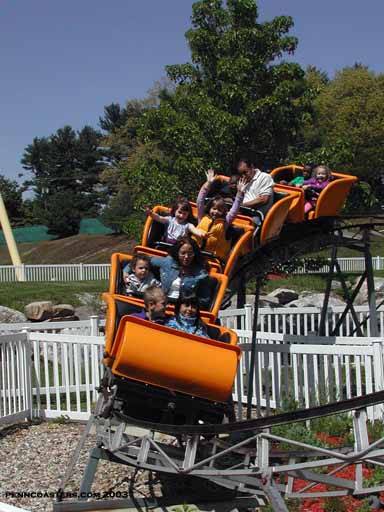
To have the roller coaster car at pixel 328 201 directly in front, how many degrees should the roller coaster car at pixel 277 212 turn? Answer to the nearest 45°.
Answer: approximately 180°

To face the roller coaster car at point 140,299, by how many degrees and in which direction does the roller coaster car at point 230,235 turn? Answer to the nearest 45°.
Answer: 0° — it already faces it

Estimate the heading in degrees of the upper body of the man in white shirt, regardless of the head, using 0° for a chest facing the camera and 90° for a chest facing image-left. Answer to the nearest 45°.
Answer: approximately 45°

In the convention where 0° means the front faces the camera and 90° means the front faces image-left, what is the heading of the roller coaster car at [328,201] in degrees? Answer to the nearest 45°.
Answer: approximately 45°

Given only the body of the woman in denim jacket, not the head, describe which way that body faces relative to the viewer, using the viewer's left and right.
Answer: facing the viewer

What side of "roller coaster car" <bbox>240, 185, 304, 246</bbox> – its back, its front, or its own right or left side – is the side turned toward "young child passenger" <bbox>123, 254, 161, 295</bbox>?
front

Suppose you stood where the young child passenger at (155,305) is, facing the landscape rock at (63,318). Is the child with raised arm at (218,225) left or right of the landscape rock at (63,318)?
right

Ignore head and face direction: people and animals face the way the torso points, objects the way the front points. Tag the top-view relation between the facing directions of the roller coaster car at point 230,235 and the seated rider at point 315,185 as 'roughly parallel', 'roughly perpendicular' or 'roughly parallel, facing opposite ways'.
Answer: roughly parallel

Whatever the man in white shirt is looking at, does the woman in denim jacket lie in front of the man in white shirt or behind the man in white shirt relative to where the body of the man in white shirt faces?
in front

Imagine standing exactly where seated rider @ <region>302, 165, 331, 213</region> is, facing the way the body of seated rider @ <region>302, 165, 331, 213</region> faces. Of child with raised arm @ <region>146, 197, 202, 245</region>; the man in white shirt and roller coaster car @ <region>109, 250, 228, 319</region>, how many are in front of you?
3

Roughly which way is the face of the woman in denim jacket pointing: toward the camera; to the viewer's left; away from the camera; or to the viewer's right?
toward the camera

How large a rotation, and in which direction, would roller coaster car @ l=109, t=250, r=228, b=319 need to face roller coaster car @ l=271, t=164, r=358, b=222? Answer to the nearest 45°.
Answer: approximately 135° to its left

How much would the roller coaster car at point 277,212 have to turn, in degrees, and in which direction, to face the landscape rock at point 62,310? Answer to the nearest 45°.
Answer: approximately 90° to its right

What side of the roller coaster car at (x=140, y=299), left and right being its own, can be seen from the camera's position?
front

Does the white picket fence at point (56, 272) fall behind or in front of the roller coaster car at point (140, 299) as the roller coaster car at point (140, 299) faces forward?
behind

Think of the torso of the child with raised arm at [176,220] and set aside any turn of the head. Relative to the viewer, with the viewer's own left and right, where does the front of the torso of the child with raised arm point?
facing the viewer

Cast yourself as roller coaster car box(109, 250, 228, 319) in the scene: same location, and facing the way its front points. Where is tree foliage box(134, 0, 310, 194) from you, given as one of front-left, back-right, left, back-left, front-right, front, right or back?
back

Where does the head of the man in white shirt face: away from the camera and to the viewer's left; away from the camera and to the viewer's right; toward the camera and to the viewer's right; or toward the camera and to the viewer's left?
toward the camera and to the viewer's left

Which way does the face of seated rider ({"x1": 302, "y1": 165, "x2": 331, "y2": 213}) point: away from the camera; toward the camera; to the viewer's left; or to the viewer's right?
toward the camera
